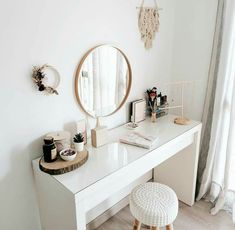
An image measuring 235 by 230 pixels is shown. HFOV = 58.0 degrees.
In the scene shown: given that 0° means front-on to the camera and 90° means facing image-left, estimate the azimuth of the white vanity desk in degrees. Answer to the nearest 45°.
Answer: approximately 315°

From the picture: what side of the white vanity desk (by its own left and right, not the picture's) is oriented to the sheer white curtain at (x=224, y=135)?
left

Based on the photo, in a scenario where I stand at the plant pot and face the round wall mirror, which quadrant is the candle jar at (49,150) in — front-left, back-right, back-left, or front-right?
back-left

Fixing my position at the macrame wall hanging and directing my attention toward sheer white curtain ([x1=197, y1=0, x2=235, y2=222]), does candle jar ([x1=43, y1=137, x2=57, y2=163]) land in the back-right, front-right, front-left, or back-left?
back-right
